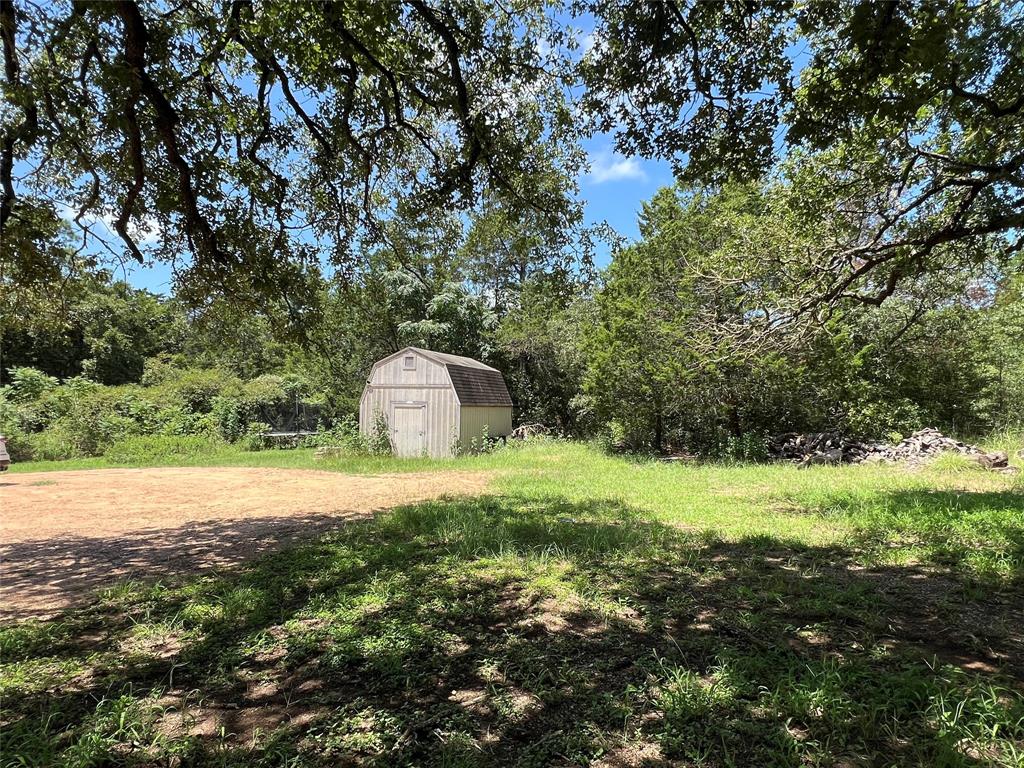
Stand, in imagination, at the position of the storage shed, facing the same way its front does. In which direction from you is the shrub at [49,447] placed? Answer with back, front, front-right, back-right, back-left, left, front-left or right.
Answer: front-right

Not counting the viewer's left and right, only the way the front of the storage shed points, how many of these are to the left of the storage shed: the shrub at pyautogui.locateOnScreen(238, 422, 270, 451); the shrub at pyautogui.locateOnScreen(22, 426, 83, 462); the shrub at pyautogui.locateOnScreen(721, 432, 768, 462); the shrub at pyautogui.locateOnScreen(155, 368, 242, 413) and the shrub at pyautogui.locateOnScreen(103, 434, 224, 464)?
1

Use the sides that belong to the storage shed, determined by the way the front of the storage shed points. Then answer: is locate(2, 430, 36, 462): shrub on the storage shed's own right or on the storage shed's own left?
on the storage shed's own right

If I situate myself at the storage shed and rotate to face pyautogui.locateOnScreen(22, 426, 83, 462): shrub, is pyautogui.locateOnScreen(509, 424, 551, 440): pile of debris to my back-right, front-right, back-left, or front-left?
back-right

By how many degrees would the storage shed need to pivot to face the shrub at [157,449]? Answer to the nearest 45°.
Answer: approximately 45° to its right

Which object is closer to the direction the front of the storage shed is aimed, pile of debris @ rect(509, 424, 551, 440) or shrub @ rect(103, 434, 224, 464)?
the shrub

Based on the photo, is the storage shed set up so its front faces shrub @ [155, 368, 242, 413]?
no

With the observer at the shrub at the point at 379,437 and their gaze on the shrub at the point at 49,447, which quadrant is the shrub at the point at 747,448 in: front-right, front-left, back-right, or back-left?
back-left

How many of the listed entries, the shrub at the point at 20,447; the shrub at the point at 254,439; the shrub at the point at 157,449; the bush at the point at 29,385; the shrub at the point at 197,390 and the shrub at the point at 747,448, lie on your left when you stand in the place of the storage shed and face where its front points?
1

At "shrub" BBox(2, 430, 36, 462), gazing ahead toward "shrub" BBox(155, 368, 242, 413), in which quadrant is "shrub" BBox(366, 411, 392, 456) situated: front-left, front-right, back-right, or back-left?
front-right

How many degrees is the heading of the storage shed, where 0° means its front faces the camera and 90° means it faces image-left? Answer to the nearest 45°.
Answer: approximately 45°

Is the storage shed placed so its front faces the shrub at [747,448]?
no

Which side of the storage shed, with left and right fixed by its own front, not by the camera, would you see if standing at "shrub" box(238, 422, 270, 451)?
right

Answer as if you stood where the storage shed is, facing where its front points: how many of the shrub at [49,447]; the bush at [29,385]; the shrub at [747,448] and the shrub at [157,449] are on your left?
1

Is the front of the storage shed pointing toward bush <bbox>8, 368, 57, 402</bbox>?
no
